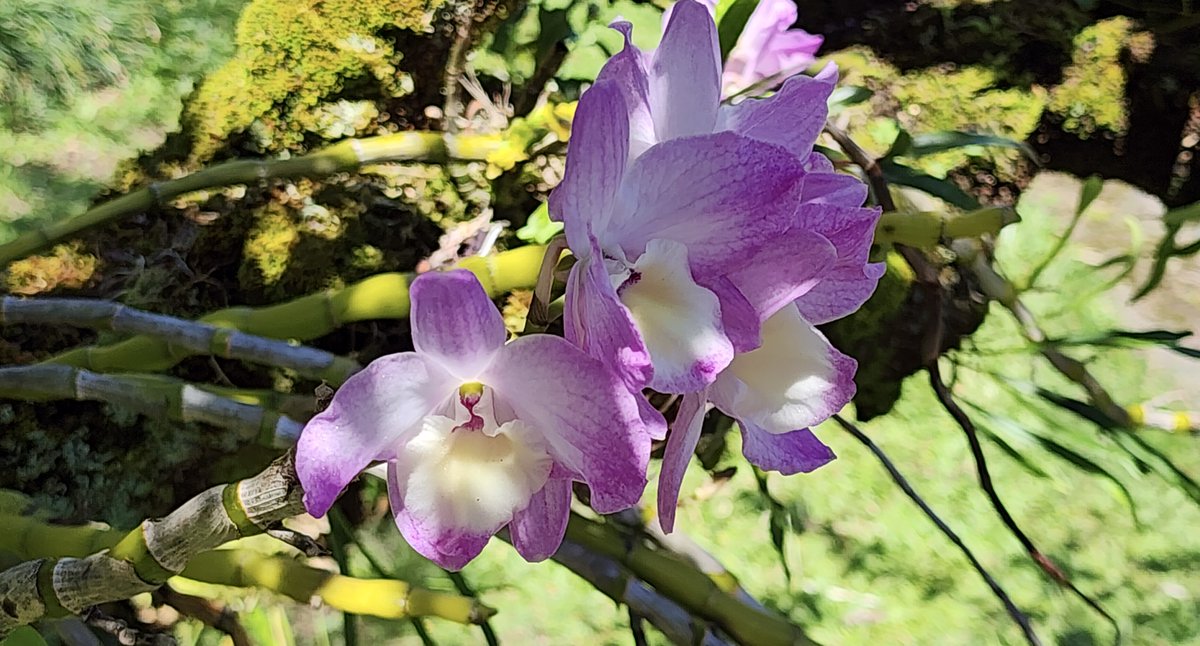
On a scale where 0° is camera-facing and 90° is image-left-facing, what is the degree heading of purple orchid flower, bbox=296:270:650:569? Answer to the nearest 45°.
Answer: approximately 0°
